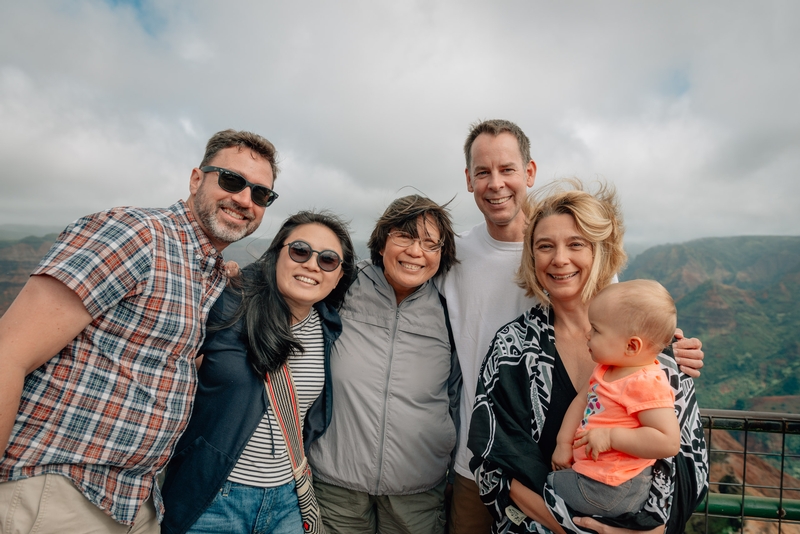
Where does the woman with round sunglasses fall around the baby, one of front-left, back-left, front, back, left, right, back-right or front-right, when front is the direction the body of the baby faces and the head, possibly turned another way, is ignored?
front-right

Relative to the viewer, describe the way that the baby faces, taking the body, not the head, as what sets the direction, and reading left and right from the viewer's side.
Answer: facing the viewer and to the left of the viewer

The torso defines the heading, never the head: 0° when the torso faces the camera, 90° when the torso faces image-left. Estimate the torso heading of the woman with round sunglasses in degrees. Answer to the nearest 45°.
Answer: approximately 315°

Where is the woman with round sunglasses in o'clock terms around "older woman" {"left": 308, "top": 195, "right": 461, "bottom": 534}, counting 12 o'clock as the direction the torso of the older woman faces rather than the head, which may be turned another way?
The woman with round sunglasses is roughly at 2 o'clock from the older woman.

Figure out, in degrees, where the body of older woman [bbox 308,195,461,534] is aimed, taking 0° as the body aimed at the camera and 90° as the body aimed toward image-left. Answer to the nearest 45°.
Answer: approximately 0°

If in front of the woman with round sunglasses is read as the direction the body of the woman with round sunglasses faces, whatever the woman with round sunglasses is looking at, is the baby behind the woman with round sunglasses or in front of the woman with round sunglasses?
in front

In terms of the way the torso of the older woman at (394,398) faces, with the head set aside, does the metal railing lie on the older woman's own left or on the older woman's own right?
on the older woman's own left

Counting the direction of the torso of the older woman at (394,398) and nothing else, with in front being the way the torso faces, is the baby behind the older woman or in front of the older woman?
in front

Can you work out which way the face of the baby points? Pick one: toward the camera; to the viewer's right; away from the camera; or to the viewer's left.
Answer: to the viewer's left

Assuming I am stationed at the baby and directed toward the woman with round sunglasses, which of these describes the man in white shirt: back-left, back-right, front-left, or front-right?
front-right

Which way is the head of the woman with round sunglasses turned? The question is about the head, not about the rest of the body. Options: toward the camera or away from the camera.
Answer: toward the camera

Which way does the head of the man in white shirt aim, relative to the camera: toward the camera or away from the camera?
toward the camera

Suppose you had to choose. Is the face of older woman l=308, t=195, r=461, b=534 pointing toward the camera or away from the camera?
toward the camera

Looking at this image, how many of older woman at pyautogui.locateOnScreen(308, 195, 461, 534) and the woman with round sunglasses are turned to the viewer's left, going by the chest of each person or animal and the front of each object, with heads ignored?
0

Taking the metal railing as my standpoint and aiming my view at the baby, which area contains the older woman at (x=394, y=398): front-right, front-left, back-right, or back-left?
front-right

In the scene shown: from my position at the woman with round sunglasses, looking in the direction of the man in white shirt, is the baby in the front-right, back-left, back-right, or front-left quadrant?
front-right
